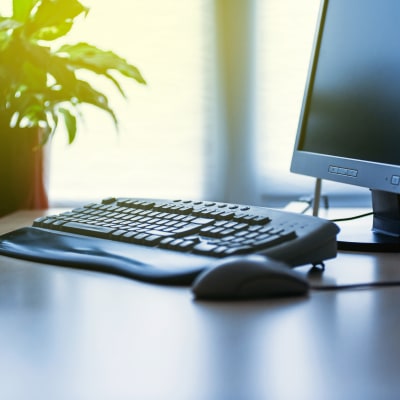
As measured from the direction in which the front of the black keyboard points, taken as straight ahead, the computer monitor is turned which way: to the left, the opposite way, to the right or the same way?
the same way

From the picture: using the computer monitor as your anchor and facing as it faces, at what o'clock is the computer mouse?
The computer mouse is roughly at 11 o'clock from the computer monitor.

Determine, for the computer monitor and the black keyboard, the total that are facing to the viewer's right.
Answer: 0

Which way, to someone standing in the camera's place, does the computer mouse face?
facing to the right of the viewer

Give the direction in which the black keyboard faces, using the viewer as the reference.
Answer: facing the viewer and to the left of the viewer

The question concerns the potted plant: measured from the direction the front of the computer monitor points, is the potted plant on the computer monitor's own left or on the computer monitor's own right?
on the computer monitor's own right
